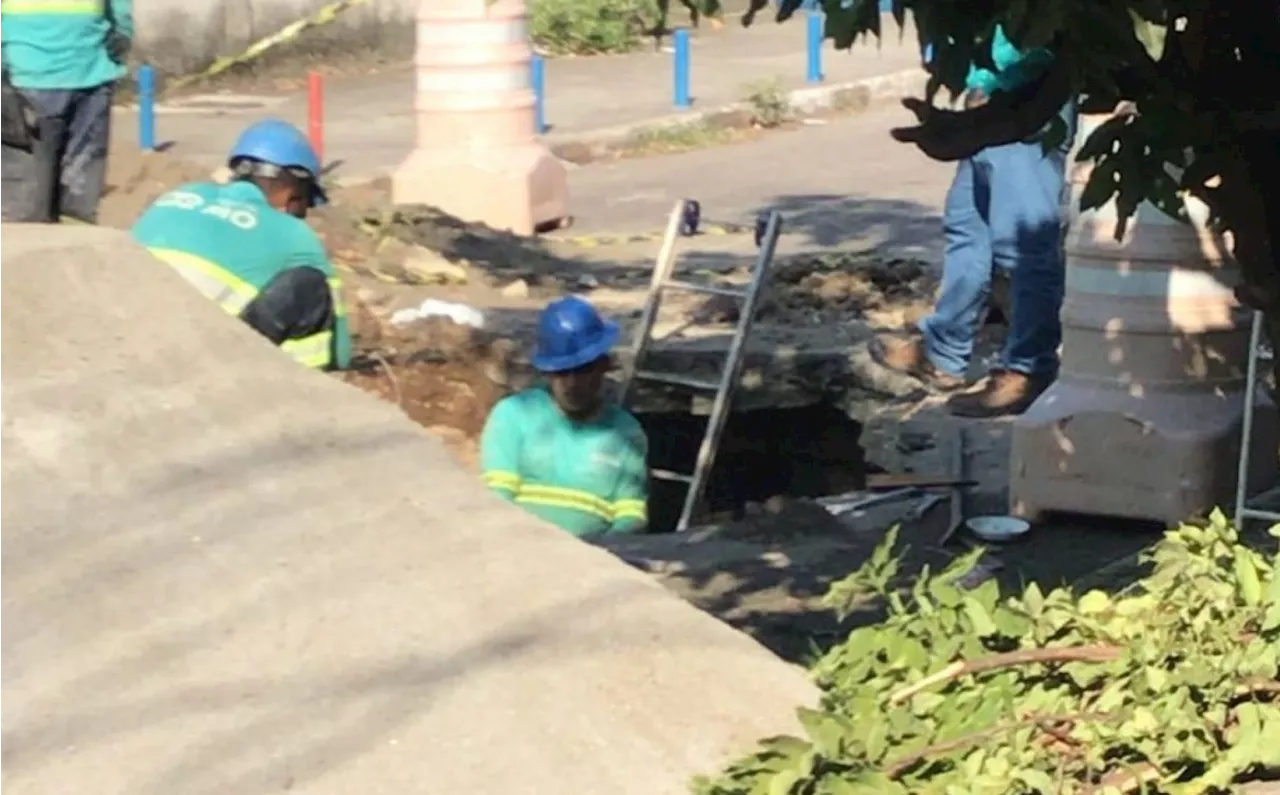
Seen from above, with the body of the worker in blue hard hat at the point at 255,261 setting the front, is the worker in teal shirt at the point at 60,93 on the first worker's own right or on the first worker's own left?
on the first worker's own left

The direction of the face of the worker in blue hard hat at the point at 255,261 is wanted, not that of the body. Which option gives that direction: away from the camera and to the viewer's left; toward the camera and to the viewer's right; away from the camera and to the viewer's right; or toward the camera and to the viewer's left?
away from the camera and to the viewer's right

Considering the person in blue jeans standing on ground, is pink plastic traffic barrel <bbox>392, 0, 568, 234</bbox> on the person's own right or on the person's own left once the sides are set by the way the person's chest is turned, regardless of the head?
on the person's own right

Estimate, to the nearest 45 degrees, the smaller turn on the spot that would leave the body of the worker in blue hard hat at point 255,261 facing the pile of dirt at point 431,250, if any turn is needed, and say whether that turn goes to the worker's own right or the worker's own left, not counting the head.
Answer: approximately 45° to the worker's own left

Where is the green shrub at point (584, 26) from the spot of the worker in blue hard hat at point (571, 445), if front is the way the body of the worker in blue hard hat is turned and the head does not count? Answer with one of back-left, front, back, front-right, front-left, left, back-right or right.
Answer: back

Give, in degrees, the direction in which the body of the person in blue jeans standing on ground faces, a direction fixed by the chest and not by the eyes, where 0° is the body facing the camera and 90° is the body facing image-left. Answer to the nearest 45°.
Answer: approximately 45°

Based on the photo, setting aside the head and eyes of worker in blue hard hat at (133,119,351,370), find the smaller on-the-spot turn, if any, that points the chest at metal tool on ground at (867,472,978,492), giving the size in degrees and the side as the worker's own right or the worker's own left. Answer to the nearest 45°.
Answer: approximately 45° to the worker's own right

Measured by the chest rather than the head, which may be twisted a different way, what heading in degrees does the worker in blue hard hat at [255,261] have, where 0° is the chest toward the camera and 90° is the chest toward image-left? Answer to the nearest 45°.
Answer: approximately 225°

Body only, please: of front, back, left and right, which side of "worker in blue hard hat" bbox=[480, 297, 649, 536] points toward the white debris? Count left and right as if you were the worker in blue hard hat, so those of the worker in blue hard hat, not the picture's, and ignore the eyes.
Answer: back

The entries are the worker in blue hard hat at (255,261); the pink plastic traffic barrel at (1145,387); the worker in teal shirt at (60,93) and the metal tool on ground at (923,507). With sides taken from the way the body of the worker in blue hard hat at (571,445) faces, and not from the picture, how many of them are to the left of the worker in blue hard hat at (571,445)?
2

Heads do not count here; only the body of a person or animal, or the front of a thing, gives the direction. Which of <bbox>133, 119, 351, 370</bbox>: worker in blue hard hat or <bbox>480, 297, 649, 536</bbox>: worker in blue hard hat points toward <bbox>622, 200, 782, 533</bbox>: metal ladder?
<bbox>133, 119, 351, 370</bbox>: worker in blue hard hat
